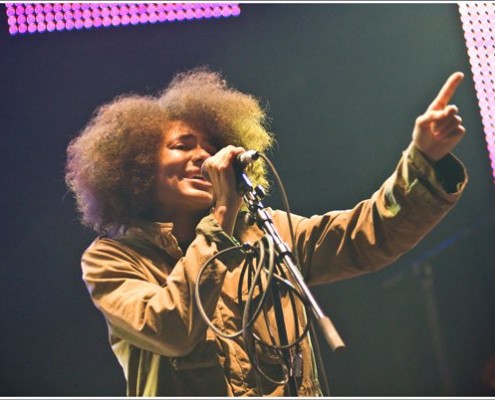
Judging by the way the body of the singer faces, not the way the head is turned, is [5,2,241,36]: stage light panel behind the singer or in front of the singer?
behind

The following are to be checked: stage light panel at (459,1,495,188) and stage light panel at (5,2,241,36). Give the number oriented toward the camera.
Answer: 2

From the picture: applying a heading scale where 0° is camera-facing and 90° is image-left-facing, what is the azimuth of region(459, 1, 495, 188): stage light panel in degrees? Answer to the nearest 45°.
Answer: approximately 0°

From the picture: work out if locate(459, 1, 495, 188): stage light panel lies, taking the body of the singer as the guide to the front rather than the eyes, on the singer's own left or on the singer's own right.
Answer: on the singer's own left

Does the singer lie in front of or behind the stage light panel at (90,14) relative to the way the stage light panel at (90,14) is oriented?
in front

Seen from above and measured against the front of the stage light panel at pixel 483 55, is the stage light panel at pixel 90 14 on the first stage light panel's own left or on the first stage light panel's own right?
on the first stage light panel's own right

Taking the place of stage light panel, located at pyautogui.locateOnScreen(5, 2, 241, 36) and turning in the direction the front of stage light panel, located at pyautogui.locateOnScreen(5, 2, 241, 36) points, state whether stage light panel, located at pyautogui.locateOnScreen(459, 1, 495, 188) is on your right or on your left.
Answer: on your left

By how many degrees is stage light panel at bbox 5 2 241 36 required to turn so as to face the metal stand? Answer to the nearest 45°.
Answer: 0° — it already faces it
